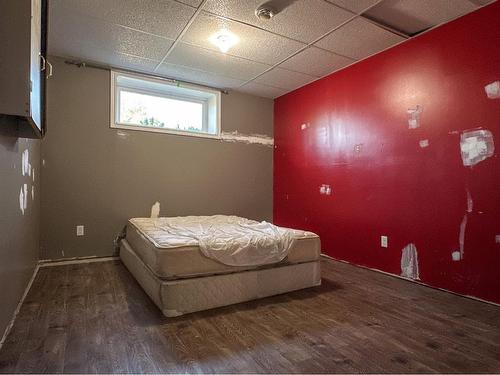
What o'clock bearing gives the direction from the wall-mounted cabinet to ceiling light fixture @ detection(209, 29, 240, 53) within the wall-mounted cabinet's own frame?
The ceiling light fixture is roughly at 11 o'clock from the wall-mounted cabinet.

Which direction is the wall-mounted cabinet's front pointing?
to the viewer's right

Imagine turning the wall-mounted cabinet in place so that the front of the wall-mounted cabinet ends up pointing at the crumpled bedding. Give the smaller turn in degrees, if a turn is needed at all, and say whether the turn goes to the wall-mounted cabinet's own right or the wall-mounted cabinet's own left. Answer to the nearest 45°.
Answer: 0° — it already faces it
